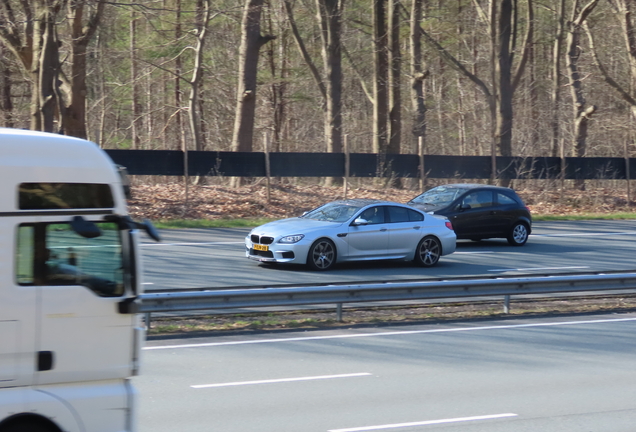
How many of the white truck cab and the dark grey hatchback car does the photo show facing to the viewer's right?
1

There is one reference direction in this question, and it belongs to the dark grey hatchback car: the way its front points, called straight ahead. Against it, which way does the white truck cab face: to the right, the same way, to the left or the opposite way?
the opposite way

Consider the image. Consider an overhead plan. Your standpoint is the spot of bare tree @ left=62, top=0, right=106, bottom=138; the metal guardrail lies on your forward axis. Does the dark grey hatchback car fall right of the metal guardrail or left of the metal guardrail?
left

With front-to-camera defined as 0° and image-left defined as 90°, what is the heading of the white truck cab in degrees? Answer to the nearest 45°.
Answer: approximately 270°

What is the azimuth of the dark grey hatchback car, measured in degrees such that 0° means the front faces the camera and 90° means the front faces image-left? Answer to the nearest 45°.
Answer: approximately 45°

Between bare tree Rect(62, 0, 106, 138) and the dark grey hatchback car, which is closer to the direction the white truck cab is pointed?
the dark grey hatchback car

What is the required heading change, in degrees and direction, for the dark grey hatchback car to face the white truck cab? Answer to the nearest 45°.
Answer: approximately 45° to its left

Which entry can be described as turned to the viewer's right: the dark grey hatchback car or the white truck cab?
the white truck cab

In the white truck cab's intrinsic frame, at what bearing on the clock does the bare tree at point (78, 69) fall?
The bare tree is roughly at 9 o'clock from the white truck cab.

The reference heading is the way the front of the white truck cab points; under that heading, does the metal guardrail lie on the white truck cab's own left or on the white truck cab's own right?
on the white truck cab's own left
